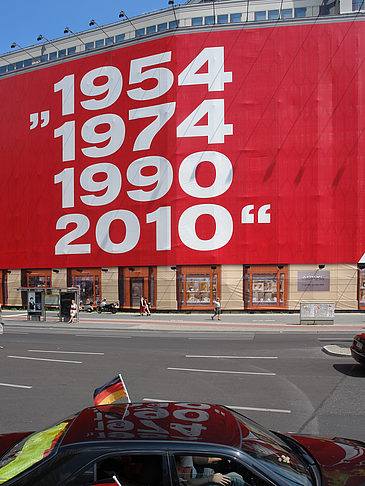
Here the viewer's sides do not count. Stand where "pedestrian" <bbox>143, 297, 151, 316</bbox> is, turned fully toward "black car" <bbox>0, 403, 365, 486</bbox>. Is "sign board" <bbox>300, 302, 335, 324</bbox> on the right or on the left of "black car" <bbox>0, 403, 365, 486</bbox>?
left

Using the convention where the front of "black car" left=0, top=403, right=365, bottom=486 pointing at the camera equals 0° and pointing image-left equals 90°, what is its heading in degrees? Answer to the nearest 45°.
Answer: approximately 270°

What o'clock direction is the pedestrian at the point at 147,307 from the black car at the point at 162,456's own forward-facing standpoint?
The pedestrian is roughly at 9 o'clock from the black car.

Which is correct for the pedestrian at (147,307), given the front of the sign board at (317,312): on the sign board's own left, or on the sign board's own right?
on the sign board's own right

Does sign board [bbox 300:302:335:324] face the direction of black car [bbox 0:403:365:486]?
yes

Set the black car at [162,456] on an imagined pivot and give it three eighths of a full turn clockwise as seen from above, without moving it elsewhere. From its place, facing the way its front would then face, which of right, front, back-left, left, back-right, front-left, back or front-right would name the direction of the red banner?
back-right

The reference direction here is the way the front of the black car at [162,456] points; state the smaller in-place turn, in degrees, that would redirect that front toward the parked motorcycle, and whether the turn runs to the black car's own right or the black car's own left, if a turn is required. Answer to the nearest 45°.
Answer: approximately 90° to the black car's own left

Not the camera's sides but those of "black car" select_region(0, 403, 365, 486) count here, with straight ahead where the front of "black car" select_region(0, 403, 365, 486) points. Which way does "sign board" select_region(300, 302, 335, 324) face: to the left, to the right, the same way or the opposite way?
to the right

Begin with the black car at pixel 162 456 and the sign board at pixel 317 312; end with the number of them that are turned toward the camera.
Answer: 1
